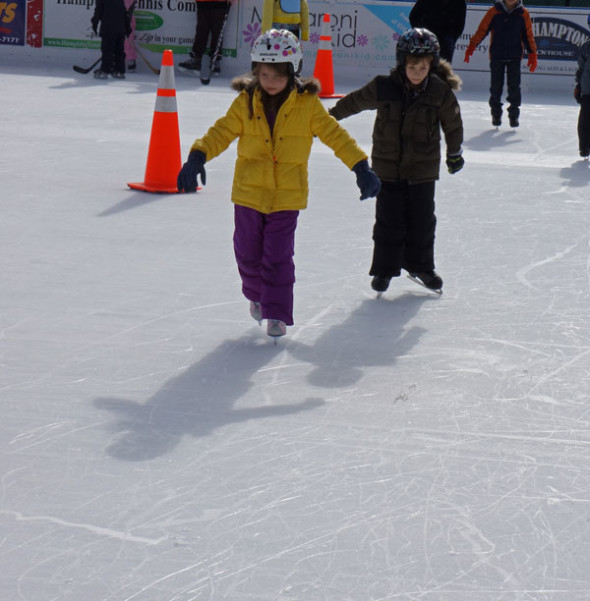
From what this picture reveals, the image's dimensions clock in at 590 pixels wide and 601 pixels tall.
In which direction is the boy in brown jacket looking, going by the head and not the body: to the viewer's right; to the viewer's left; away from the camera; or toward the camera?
toward the camera

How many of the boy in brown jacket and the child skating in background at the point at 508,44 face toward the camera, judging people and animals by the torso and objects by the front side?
2

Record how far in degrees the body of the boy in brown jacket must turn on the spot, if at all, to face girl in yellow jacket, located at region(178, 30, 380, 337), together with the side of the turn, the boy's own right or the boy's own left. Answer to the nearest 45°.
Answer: approximately 45° to the boy's own right

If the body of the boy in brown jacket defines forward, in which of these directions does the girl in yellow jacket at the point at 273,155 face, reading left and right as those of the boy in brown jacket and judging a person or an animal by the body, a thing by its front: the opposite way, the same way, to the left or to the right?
the same way

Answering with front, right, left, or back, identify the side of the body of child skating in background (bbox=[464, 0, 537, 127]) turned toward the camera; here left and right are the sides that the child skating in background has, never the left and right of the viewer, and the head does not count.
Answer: front

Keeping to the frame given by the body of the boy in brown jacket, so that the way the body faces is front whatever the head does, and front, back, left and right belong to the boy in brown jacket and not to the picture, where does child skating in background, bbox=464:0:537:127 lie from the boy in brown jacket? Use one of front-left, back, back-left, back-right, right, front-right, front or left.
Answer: back

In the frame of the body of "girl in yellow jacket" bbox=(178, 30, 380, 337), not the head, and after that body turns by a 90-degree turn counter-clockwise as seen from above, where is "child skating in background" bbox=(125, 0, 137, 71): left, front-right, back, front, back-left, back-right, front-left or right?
left

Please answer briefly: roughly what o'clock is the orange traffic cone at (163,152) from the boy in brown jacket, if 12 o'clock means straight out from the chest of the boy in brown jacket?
The orange traffic cone is roughly at 5 o'clock from the boy in brown jacket.
